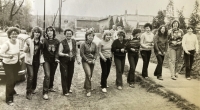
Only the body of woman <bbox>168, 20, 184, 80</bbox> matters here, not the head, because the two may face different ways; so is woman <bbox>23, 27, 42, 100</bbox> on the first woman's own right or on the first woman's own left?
on the first woman's own right

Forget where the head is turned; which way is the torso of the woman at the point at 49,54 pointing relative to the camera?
toward the camera

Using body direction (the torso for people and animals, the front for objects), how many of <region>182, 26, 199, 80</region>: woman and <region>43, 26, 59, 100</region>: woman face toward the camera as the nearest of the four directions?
2

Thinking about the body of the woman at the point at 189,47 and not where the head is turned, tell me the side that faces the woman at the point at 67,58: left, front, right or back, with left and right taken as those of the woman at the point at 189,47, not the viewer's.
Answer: right

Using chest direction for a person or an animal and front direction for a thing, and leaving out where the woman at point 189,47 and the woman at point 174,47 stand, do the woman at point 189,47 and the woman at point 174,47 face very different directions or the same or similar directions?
same or similar directions

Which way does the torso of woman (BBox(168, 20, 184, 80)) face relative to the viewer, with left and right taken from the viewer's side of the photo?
facing the viewer

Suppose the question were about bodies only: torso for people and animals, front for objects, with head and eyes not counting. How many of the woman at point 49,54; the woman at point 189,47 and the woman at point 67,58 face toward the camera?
3
